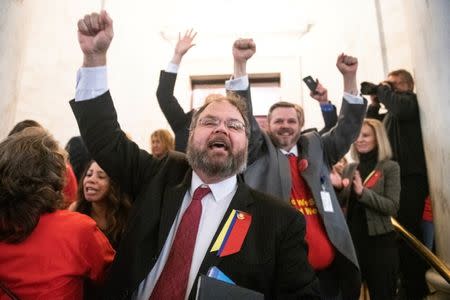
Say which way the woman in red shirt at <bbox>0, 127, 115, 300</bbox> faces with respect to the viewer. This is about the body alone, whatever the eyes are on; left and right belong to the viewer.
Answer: facing away from the viewer

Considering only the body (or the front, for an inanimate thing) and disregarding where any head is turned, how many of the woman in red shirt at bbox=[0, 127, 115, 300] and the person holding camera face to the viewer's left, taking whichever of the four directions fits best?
1

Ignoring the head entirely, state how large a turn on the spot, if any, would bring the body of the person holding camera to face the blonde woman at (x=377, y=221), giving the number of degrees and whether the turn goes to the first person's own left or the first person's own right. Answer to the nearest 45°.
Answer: approximately 45° to the first person's own left

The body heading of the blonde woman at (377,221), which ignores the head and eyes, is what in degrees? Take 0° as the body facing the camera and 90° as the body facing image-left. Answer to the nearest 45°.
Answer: approximately 45°

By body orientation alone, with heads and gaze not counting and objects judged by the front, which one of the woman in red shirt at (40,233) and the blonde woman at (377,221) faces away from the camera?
the woman in red shirt

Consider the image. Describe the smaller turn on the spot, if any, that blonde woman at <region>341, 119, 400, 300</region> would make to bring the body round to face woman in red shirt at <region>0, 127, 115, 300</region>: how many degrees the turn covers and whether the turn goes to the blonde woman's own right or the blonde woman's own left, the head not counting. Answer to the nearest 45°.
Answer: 0° — they already face them

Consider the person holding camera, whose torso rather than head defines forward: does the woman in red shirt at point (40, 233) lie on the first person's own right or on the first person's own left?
on the first person's own left

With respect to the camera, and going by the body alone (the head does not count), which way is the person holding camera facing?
to the viewer's left

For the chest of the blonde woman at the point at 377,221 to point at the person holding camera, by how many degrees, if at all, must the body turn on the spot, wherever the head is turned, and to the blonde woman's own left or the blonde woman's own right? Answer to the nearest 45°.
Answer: approximately 180°
